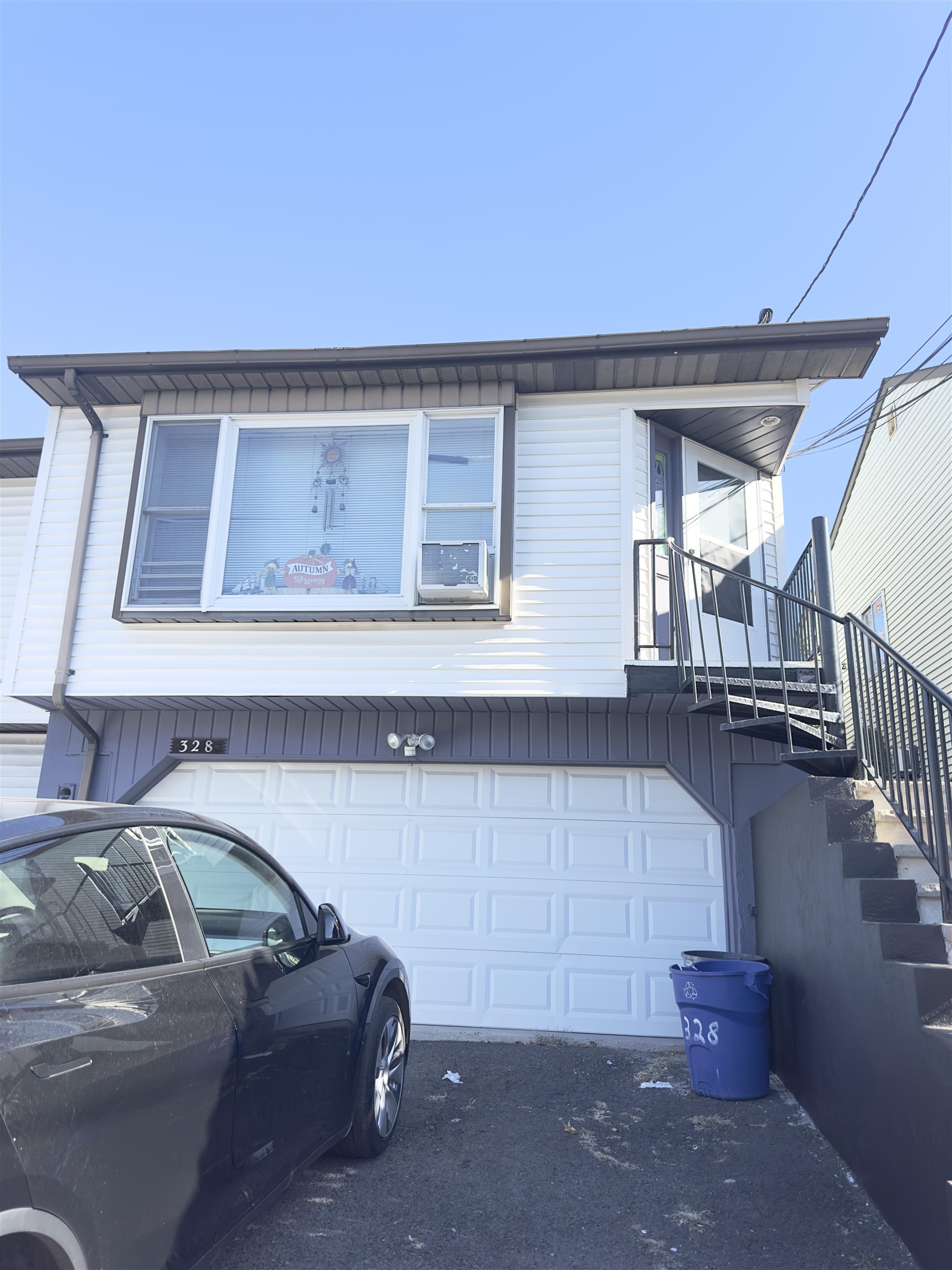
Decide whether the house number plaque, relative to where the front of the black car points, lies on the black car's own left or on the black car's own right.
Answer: on the black car's own left

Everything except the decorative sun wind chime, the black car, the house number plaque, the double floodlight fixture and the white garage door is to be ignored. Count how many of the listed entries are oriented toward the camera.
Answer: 4

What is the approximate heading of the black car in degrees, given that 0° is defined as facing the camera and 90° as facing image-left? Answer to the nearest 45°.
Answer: approximately 225°

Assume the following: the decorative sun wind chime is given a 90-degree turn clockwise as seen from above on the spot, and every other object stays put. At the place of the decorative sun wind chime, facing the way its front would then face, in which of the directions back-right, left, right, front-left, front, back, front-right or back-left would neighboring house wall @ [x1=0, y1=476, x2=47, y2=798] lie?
front-right

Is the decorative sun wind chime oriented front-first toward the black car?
yes

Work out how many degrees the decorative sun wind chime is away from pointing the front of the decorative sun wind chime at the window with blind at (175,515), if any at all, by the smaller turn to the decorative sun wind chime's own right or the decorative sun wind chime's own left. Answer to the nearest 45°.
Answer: approximately 90° to the decorative sun wind chime's own right

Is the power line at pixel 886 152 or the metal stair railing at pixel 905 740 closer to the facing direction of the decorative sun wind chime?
the metal stair railing

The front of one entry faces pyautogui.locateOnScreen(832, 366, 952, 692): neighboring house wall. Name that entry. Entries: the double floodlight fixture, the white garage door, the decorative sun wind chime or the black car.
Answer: the black car

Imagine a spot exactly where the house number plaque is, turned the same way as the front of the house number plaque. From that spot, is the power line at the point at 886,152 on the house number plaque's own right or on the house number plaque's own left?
on the house number plaque's own left

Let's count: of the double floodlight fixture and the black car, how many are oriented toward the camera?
1

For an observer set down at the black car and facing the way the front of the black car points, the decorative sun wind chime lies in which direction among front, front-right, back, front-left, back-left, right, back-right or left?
front-left
